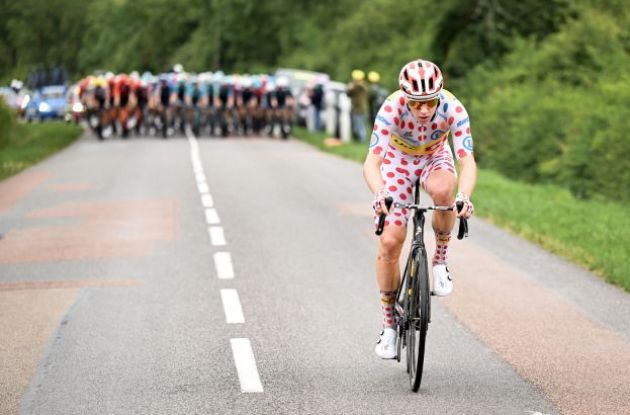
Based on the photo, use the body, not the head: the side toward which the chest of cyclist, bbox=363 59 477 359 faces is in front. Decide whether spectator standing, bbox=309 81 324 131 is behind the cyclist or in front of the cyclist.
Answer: behind

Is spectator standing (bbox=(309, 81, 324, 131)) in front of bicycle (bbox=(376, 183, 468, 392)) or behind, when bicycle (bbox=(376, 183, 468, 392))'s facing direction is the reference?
behind

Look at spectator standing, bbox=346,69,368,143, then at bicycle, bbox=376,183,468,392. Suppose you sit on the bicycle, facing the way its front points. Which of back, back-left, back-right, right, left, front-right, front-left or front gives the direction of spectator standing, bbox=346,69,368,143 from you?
back

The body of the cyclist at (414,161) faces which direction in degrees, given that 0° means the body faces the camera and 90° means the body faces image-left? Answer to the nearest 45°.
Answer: approximately 0°

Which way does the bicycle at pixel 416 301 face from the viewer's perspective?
toward the camera

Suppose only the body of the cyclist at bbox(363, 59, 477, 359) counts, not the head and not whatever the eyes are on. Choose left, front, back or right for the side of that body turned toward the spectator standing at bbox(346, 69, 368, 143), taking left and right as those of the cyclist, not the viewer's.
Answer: back
